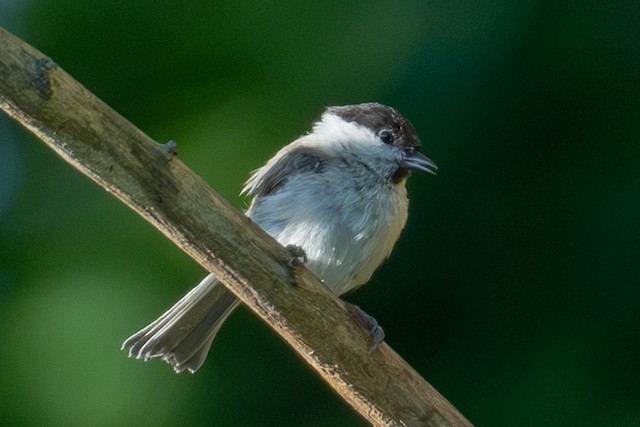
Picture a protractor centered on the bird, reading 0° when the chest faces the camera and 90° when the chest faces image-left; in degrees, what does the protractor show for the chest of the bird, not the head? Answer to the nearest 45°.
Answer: approximately 270°
